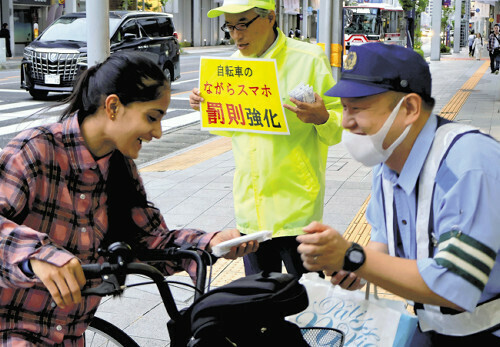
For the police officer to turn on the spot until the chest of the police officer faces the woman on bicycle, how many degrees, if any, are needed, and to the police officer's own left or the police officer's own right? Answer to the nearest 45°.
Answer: approximately 45° to the police officer's own right

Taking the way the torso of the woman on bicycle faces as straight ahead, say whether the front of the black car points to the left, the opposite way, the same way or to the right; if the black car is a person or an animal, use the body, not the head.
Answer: to the right

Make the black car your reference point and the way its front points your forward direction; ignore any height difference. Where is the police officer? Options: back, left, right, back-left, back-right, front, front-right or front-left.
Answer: front-left

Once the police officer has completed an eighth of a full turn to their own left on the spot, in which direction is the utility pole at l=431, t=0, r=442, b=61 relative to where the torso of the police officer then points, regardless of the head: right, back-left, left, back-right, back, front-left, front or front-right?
back

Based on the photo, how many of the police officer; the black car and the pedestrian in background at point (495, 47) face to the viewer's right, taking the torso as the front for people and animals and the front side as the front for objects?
0

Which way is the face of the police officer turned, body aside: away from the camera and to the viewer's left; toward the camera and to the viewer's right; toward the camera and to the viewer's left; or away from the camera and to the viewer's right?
toward the camera and to the viewer's left

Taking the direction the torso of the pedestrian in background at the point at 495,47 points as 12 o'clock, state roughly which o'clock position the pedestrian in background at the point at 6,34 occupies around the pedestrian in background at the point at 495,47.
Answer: the pedestrian in background at the point at 6,34 is roughly at 3 o'clock from the pedestrian in background at the point at 495,47.

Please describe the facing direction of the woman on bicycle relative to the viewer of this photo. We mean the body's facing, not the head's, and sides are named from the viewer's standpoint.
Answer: facing the viewer and to the right of the viewer

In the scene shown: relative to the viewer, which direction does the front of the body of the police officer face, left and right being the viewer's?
facing the viewer and to the left of the viewer

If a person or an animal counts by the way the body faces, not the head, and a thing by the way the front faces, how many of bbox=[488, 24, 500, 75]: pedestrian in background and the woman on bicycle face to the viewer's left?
0

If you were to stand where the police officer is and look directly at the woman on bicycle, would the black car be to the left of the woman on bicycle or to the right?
right

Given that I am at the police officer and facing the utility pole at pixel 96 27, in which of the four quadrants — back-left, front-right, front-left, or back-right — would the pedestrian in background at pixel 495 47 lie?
front-right

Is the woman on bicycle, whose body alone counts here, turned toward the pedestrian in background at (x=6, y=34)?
no

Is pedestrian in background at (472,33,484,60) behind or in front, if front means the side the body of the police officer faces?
behind

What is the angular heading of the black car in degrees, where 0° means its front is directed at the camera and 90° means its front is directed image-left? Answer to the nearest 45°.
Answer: approximately 45°

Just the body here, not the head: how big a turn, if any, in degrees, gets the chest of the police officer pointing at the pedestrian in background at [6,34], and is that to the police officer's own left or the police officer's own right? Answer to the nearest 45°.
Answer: approximately 90° to the police officer's own right

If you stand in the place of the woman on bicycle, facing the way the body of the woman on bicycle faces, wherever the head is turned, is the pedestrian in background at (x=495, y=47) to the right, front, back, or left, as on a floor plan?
left
